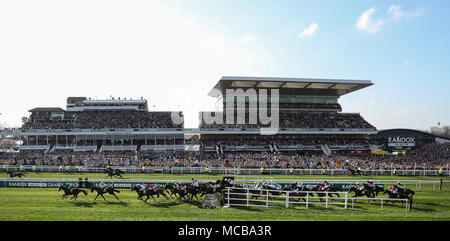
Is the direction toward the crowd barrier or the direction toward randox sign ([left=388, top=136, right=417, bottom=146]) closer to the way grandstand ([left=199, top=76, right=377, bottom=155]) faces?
the crowd barrier

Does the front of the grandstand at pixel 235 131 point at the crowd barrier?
yes

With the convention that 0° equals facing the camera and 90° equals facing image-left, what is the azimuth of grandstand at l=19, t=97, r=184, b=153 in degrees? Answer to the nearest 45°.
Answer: approximately 0°

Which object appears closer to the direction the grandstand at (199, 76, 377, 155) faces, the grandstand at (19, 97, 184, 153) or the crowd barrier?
the crowd barrier

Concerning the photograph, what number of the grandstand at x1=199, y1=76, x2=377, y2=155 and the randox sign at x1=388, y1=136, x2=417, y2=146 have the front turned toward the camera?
2

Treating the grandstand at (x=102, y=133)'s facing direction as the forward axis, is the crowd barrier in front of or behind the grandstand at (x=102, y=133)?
in front

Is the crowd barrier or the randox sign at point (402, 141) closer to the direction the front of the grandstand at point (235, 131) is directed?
the crowd barrier

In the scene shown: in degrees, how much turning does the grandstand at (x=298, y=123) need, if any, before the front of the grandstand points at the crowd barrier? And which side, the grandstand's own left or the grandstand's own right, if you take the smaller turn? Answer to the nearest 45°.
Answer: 0° — it already faces it
